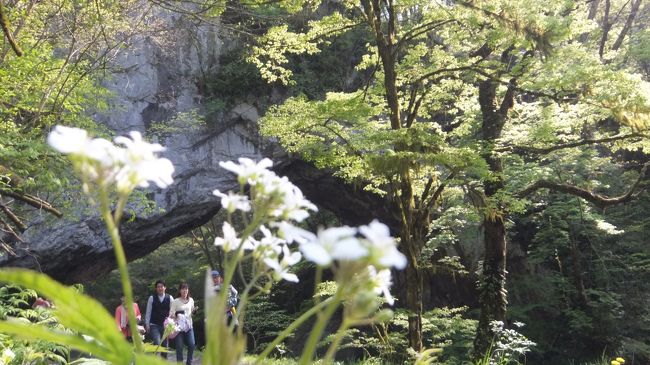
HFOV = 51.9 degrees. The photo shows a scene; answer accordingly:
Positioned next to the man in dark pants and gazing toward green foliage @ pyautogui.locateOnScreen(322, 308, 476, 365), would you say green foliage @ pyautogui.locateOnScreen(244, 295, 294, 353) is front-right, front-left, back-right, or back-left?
front-left

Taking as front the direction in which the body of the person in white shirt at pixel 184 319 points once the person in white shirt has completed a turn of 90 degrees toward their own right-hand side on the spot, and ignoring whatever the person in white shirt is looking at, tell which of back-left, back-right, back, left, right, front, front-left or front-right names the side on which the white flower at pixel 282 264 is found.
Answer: left

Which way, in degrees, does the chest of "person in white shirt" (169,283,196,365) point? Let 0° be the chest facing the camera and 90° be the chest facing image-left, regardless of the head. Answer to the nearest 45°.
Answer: approximately 0°

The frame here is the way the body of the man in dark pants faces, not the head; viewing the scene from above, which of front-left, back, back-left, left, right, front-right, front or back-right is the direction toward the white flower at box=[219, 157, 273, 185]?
front

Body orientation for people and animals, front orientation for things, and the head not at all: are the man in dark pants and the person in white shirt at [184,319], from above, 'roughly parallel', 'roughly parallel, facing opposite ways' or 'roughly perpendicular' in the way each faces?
roughly parallel

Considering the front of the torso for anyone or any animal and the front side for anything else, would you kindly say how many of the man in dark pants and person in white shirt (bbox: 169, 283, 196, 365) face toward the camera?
2

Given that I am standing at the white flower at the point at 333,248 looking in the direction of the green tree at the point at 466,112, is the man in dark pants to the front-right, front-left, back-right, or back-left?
front-left

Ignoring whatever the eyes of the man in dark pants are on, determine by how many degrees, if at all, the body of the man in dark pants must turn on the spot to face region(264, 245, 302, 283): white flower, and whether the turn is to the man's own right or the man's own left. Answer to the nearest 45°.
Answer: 0° — they already face it

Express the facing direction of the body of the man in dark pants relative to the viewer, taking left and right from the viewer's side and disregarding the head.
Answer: facing the viewer

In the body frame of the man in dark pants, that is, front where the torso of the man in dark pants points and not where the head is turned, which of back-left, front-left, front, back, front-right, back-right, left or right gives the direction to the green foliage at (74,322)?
front

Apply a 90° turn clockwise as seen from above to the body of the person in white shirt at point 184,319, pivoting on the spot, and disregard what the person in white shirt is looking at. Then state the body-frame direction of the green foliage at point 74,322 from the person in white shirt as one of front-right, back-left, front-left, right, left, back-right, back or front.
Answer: left

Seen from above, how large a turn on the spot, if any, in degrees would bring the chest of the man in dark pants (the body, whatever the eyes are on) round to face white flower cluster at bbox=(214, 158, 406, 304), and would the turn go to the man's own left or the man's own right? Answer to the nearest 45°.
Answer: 0° — they already face it
